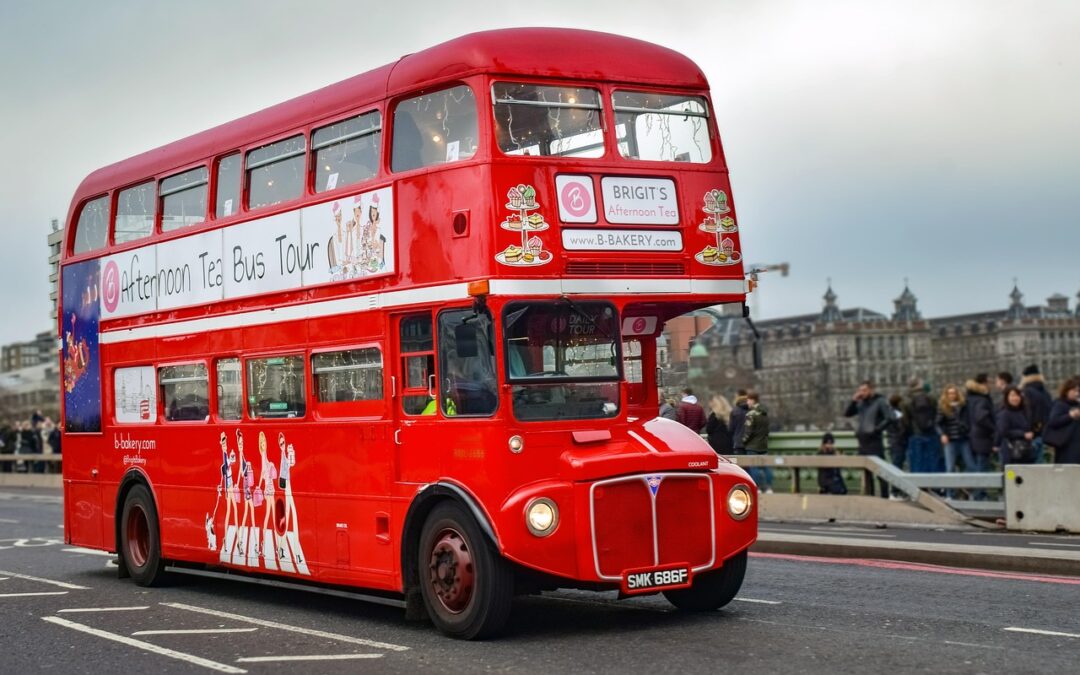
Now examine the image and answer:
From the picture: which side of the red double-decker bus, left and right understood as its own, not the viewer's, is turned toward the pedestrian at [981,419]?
left

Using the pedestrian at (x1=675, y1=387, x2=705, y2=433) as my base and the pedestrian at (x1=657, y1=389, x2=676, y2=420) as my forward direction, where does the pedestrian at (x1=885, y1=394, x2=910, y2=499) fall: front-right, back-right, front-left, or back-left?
back-left

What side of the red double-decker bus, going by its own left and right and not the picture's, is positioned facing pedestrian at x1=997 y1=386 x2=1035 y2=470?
left

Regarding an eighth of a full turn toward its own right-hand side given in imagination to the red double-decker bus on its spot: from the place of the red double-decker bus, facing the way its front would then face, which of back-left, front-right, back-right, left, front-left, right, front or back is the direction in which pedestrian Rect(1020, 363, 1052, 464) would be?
back-left

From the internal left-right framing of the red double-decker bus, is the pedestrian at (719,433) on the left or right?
on its left

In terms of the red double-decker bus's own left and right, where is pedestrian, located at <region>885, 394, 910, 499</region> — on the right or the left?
on its left

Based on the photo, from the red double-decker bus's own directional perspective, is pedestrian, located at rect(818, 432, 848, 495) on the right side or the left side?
on its left

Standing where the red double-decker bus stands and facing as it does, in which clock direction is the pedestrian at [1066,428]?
The pedestrian is roughly at 9 o'clock from the red double-decker bus.

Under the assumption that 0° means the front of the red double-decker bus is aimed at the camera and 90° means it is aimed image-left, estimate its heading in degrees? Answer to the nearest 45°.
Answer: approximately 315°

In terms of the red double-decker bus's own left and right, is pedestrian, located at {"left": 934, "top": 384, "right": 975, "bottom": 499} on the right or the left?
on its left
